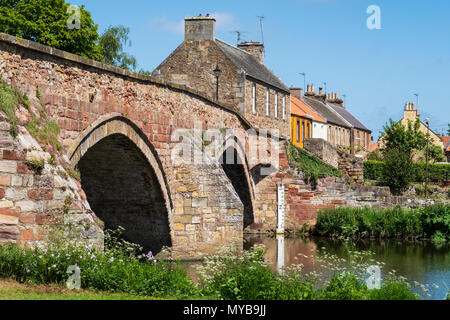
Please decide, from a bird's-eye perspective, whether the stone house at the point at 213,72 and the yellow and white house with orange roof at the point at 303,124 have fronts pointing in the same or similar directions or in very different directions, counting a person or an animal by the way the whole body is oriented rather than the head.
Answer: same or similar directions

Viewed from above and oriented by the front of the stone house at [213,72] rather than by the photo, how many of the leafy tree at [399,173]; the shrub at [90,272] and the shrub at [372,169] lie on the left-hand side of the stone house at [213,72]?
2

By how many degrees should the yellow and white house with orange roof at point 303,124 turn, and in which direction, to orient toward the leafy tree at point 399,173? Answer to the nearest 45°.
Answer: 0° — it already faces it

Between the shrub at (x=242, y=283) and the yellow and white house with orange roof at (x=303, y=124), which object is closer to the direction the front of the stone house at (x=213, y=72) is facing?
the shrub

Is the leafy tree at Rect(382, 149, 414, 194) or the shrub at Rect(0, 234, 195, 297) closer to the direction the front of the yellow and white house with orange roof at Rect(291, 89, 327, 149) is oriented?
the leafy tree

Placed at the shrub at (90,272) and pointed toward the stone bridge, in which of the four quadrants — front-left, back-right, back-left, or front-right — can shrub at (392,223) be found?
front-right

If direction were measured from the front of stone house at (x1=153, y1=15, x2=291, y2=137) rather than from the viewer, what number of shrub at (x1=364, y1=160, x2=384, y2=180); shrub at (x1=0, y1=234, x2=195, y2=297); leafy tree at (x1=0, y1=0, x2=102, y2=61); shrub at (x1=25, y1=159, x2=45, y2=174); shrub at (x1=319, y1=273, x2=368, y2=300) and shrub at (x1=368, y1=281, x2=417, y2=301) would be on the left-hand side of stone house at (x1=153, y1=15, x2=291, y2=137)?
1

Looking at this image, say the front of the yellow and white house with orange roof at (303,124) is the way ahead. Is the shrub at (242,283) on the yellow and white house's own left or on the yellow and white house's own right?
on the yellow and white house's own right

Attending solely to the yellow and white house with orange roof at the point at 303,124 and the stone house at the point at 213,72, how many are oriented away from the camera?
0

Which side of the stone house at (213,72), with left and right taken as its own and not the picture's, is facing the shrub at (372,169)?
left

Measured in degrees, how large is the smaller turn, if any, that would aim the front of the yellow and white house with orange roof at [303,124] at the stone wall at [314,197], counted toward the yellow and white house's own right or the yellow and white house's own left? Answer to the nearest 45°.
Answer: approximately 45° to the yellow and white house's own right

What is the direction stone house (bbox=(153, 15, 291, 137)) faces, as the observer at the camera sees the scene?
facing the viewer and to the right of the viewer
